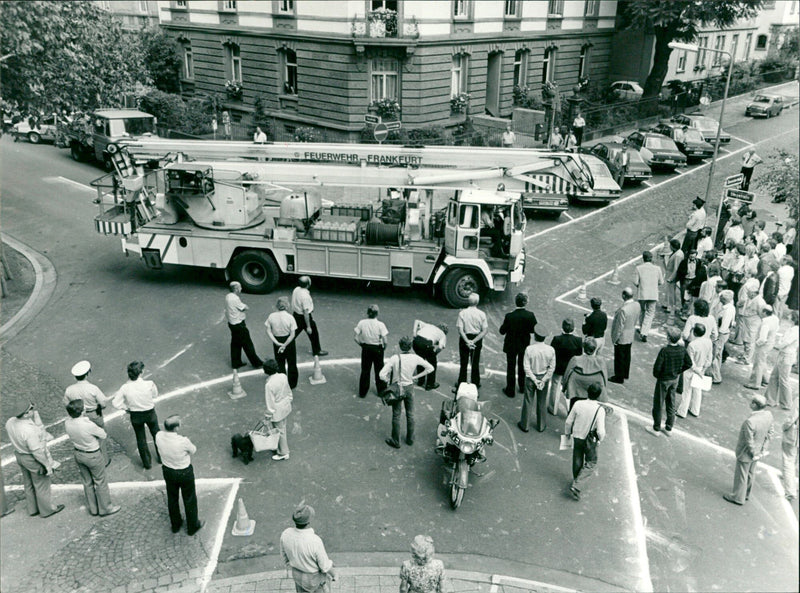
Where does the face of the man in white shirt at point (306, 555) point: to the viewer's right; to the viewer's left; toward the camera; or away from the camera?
away from the camera

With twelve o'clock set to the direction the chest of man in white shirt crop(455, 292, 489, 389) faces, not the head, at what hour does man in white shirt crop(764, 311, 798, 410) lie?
man in white shirt crop(764, 311, 798, 410) is roughly at 3 o'clock from man in white shirt crop(455, 292, 489, 389).

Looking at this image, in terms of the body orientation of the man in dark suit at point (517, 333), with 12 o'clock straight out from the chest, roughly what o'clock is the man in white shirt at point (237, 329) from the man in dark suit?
The man in white shirt is roughly at 9 o'clock from the man in dark suit.

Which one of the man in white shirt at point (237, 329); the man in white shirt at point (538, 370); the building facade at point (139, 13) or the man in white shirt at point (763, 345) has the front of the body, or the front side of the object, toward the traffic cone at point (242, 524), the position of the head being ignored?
the building facade

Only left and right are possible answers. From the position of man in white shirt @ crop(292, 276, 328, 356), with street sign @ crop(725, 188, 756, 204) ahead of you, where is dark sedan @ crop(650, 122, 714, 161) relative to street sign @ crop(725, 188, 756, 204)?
left

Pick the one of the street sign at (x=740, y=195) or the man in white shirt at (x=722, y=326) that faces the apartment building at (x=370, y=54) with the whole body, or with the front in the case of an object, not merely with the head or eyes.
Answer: the man in white shirt

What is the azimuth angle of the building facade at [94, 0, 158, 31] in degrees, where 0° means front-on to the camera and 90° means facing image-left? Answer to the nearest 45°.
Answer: approximately 0°

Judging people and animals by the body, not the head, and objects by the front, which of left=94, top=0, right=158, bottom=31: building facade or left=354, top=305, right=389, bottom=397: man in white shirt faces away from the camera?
the man in white shirt

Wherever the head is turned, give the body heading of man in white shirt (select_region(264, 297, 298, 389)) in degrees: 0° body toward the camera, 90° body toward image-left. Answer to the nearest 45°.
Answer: approximately 180°

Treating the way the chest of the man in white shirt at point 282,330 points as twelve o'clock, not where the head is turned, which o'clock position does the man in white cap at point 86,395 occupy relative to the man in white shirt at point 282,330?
the man in white cap at point 86,395 is roughly at 8 o'clock from the man in white shirt at point 282,330.

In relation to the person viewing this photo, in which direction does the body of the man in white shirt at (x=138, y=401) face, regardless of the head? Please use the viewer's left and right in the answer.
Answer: facing away from the viewer
